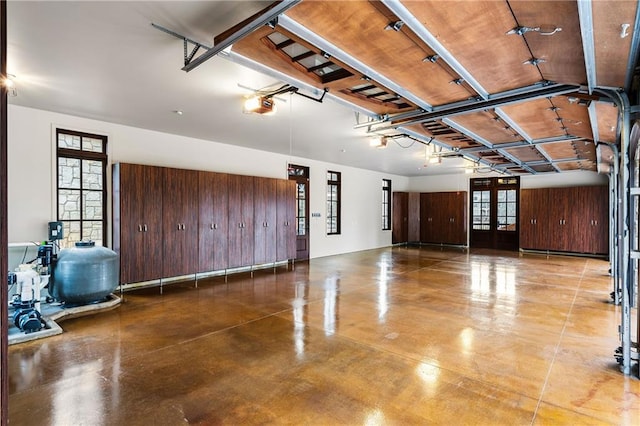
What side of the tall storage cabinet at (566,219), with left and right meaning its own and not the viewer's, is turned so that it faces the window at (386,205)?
right

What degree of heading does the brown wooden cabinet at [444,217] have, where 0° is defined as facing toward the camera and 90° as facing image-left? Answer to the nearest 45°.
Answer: approximately 0°

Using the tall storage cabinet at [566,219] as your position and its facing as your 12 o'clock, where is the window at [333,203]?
The window is roughly at 2 o'clock from the tall storage cabinet.

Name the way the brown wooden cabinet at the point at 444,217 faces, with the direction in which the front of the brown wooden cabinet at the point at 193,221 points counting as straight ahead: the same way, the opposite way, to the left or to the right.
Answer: to the right

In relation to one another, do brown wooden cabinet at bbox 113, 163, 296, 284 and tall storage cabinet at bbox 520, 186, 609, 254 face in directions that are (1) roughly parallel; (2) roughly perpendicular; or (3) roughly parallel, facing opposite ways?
roughly perpendicular

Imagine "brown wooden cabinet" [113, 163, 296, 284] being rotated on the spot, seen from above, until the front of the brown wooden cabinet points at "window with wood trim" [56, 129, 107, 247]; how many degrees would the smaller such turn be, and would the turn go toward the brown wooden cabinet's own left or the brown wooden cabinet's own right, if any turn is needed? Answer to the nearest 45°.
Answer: approximately 135° to the brown wooden cabinet's own right

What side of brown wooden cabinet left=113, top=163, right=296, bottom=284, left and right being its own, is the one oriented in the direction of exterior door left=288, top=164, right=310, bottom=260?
left

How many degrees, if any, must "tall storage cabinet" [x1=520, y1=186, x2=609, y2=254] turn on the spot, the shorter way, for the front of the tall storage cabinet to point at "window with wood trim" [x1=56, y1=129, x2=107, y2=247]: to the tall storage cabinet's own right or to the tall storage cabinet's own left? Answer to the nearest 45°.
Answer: approximately 45° to the tall storage cabinet's own right

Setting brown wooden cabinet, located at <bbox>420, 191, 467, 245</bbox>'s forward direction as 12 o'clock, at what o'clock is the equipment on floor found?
The equipment on floor is roughly at 1 o'clock from the brown wooden cabinet.

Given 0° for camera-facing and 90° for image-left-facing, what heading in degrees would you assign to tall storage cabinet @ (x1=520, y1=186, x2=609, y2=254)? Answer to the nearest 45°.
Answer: approximately 0°

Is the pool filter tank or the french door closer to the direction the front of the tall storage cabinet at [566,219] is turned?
the pool filter tank

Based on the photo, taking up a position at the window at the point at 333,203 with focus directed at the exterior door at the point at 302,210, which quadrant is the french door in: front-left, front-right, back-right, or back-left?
back-left

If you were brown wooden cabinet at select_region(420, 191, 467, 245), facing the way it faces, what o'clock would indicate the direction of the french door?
The french door is roughly at 9 o'clock from the brown wooden cabinet.

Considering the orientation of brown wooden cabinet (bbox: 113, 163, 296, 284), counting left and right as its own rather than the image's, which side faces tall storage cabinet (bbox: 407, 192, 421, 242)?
left

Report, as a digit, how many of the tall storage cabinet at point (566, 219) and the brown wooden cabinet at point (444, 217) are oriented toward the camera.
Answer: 2

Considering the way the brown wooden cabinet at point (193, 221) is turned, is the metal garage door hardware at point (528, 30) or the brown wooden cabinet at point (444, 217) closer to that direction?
the metal garage door hardware

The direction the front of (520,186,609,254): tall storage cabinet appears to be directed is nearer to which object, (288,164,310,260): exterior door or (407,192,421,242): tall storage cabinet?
the exterior door
